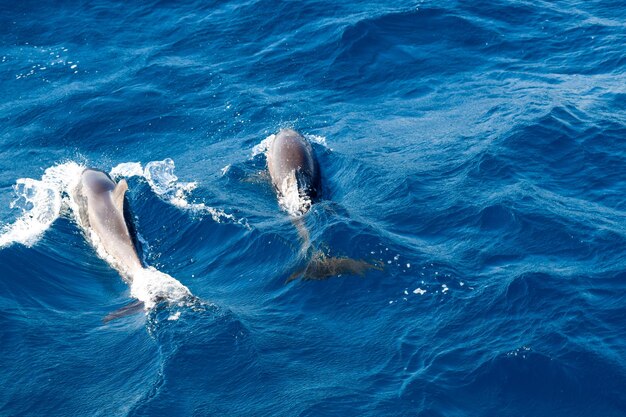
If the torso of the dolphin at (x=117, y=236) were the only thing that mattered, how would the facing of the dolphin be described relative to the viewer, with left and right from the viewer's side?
facing away from the viewer and to the left of the viewer

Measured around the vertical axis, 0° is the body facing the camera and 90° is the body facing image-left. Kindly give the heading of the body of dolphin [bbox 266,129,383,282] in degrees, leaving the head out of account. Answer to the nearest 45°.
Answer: approximately 180°

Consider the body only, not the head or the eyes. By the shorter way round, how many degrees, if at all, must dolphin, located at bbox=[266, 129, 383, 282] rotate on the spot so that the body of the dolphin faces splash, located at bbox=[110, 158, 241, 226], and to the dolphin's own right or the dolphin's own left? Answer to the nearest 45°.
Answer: approximately 45° to the dolphin's own left

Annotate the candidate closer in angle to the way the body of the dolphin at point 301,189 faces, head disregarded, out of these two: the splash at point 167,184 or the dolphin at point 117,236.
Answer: the splash

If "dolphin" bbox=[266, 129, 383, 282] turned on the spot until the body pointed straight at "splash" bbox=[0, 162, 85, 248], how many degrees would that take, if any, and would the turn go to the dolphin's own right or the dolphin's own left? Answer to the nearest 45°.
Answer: approximately 90° to the dolphin's own left

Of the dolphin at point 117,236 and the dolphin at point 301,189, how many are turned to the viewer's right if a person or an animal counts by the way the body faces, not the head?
0
